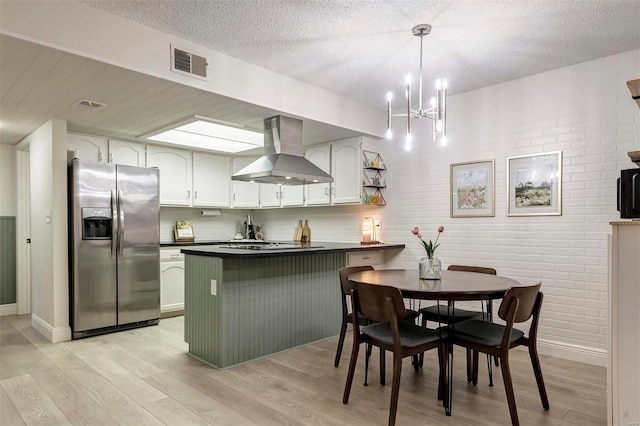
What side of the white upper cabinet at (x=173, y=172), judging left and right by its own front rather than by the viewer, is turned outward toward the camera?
front

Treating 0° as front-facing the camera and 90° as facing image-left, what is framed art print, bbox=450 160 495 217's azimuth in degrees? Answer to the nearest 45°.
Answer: approximately 45°

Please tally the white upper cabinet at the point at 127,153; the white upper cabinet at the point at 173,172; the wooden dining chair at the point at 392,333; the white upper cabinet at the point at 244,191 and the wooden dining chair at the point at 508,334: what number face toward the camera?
3

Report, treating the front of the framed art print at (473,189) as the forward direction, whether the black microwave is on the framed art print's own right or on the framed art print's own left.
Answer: on the framed art print's own left

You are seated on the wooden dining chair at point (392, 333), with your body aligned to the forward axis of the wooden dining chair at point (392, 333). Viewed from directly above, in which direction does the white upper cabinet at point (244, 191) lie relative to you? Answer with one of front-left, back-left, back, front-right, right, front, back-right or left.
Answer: left

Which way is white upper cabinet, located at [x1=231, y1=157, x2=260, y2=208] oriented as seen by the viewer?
toward the camera

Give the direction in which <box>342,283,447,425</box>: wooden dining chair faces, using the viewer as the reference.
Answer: facing away from the viewer and to the right of the viewer

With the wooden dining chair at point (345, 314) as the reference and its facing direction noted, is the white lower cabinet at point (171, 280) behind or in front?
behind

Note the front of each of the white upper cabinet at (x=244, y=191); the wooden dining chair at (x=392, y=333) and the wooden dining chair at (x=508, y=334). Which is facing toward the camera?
the white upper cabinet

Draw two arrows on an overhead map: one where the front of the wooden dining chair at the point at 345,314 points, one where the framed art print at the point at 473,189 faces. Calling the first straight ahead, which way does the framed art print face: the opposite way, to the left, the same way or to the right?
to the right

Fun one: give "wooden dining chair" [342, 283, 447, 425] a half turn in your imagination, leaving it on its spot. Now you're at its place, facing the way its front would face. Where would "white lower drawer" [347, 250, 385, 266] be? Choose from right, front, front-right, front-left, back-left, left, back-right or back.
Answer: back-right

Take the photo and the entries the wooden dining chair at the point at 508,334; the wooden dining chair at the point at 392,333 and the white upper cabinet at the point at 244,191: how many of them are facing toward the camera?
1

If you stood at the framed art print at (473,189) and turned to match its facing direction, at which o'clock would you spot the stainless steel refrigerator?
The stainless steel refrigerator is roughly at 1 o'clock from the framed art print.

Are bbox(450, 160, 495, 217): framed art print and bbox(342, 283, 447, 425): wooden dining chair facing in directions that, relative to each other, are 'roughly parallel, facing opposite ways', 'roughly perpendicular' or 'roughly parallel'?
roughly parallel, facing opposite ways

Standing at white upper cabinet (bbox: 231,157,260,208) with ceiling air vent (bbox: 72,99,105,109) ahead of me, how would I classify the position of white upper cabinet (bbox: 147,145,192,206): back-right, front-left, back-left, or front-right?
front-right

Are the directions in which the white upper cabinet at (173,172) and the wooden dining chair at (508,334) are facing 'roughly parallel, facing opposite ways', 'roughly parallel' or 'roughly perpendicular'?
roughly parallel, facing opposite ways
